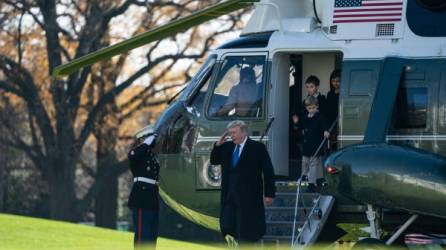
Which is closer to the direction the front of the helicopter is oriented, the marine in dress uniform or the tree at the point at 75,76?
the marine in dress uniform

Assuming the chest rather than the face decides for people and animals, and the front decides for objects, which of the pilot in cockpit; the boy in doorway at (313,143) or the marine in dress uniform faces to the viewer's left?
the pilot in cockpit

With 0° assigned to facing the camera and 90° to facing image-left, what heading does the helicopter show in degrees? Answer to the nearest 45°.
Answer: approximately 90°

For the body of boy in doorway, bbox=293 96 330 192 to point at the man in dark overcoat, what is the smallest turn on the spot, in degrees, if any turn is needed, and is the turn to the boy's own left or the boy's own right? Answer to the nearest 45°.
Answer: approximately 45° to the boy's own right

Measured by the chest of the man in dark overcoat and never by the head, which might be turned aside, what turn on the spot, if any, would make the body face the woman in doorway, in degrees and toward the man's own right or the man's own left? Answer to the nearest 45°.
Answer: approximately 180°

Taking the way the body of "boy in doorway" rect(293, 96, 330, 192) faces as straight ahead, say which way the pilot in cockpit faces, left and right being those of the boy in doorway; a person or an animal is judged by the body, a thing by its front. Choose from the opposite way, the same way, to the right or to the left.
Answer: to the right

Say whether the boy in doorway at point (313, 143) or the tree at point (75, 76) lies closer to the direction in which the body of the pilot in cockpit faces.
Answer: the tree

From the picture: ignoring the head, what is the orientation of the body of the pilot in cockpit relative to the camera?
to the viewer's left

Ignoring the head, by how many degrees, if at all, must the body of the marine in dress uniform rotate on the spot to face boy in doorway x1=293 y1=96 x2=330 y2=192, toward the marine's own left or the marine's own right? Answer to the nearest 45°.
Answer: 0° — they already face them

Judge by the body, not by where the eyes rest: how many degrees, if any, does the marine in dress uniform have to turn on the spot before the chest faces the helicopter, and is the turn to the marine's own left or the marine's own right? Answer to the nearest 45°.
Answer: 0° — they already face it

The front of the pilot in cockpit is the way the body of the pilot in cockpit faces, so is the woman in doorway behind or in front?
behind

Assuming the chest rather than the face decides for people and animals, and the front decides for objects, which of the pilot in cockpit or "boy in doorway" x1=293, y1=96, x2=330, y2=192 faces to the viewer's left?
the pilot in cockpit

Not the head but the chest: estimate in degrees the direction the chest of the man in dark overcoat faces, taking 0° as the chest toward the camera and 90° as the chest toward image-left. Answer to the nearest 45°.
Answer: approximately 45°
